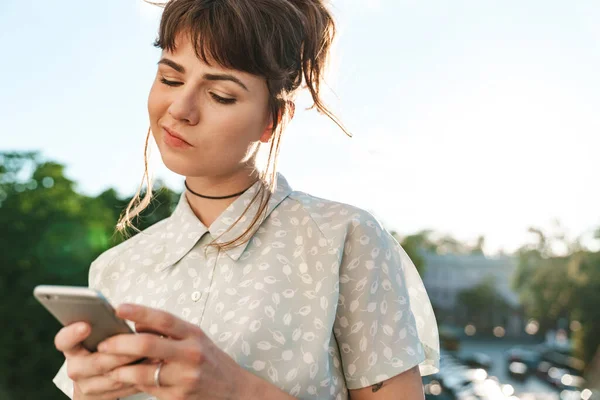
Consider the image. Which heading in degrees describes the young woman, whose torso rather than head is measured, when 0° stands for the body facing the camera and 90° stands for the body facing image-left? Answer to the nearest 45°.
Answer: approximately 45°

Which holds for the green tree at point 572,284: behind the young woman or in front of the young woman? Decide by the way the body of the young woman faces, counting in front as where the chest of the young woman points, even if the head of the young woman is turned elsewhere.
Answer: behind
